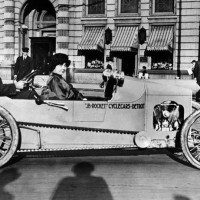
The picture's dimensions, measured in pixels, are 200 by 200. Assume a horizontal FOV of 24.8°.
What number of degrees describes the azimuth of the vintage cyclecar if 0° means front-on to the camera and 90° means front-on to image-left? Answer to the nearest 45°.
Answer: approximately 270°

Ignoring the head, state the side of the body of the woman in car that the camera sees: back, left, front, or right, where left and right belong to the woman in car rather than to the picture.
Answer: right
